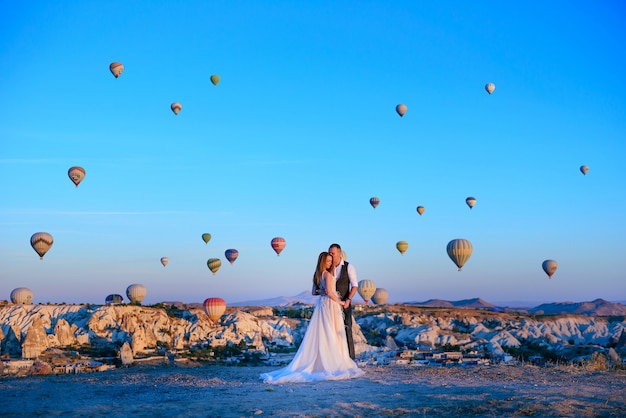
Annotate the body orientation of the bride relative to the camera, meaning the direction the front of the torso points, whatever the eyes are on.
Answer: to the viewer's right

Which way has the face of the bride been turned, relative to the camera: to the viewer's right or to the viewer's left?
to the viewer's right
